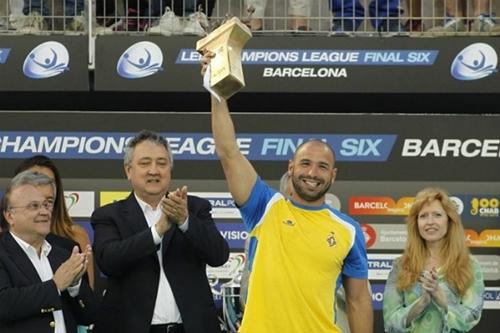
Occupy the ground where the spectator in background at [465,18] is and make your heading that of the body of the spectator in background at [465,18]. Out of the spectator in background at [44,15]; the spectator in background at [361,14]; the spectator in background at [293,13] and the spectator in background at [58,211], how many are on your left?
0

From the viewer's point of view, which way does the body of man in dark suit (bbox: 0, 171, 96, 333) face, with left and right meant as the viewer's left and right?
facing the viewer and to the right of the viewer

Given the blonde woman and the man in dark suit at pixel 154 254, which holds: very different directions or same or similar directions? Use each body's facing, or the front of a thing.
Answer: same or similar directions

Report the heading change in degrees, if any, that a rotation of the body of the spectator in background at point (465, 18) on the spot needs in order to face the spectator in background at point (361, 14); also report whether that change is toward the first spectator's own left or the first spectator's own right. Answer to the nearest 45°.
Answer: approximately 90° to the first spectator's own right

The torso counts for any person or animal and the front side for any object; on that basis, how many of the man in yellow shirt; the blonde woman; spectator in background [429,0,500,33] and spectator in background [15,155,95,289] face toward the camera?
4

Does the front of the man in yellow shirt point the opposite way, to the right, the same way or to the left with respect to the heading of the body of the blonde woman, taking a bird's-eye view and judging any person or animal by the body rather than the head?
the same way

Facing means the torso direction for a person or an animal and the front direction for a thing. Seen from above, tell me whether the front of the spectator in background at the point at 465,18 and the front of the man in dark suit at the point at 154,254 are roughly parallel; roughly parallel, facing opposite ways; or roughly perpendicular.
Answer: roughly parallel

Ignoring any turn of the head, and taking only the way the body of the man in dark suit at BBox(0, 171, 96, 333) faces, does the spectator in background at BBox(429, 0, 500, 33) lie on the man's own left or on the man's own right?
on the man's own left

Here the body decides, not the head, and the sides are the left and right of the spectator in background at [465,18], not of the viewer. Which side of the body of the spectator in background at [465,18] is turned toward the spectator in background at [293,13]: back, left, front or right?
right

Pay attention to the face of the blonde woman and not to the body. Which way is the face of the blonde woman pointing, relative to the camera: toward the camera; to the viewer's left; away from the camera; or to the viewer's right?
toward the camera

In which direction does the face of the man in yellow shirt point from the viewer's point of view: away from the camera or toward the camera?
toward the camera

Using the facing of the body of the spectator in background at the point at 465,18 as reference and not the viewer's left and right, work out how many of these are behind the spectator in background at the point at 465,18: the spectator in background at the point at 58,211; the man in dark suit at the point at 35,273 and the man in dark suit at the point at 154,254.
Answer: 0

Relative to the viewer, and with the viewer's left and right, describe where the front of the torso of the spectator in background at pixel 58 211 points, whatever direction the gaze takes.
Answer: facing the viewer

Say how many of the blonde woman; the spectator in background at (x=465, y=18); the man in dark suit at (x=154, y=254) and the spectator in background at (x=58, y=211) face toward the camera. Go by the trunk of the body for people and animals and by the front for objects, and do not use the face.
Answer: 4

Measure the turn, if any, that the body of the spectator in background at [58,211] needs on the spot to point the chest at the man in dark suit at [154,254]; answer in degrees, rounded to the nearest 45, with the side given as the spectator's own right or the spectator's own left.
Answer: approximately 45° to the spectator's own left

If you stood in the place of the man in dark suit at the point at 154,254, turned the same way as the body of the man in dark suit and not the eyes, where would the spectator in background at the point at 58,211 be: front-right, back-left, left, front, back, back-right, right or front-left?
back-right

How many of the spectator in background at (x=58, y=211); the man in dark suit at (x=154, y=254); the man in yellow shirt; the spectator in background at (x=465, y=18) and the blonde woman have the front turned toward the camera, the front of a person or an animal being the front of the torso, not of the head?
5

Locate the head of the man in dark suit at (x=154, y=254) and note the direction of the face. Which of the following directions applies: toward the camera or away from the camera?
toward the camera
